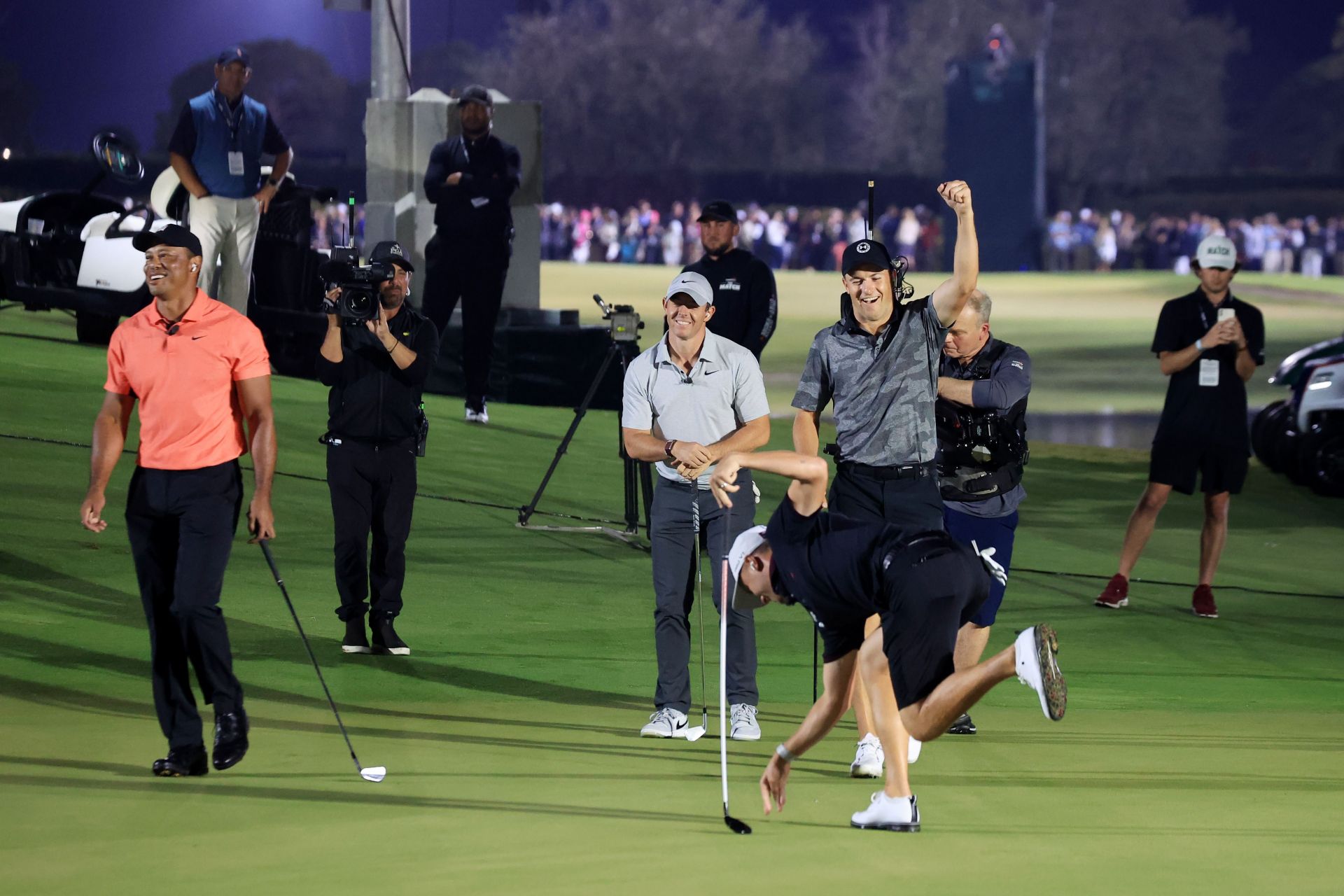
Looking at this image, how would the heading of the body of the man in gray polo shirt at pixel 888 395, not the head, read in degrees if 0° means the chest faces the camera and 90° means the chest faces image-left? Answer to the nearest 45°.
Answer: approximately 0°

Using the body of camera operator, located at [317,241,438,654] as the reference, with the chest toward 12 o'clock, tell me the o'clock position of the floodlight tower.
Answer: The floodlight tower is roughly at 6 o'clock from the camera operator.

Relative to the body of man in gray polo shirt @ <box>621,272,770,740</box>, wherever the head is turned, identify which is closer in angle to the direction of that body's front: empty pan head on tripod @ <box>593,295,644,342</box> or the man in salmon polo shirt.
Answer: the man in salmon polo shirt

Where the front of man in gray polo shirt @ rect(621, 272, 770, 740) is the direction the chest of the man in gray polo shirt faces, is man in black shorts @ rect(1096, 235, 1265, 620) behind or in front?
behind
